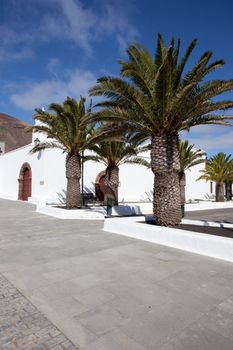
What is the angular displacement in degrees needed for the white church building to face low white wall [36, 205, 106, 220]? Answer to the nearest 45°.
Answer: approximately 45° to its left

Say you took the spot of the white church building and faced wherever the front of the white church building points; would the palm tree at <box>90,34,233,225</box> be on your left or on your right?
on your left

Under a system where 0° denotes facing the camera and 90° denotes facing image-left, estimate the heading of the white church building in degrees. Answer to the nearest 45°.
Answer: approximately 45°

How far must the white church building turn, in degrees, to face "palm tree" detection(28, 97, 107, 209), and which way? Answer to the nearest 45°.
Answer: approximately 45° to its left
